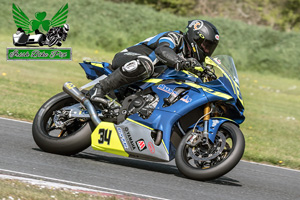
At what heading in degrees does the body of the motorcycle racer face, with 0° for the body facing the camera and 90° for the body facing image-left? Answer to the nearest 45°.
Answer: approximately 270°

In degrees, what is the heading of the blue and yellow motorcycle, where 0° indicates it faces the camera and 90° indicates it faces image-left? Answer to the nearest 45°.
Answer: approximately 270°
